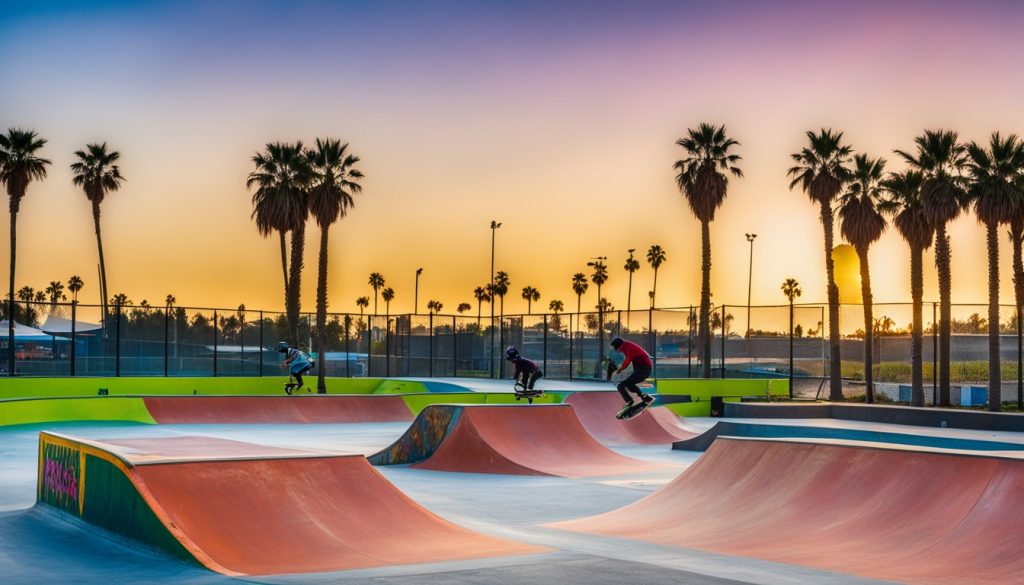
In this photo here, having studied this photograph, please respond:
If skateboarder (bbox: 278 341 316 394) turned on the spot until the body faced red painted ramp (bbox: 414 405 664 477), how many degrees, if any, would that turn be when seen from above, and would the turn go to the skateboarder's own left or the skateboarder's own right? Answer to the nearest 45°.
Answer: approximately 90° to the skateboarder's own left

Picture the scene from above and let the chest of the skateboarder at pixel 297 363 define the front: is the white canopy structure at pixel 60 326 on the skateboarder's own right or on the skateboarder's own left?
on the skateboarder's own right

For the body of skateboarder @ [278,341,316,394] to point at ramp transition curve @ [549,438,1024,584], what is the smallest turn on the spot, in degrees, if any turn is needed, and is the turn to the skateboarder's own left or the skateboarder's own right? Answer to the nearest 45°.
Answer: approximately 90° to the skateboarder's own left

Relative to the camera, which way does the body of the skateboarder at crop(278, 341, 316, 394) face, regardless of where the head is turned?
to the viewer's left

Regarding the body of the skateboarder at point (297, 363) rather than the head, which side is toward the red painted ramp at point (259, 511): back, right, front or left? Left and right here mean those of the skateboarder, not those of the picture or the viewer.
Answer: left
